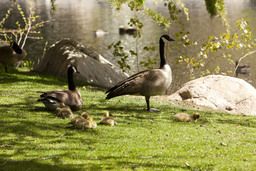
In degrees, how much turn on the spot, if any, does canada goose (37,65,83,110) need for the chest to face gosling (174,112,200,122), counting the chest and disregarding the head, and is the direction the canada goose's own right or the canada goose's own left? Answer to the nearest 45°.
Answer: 0° — it already faces it

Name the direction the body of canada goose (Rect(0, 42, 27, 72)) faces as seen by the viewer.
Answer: to the viewer's right

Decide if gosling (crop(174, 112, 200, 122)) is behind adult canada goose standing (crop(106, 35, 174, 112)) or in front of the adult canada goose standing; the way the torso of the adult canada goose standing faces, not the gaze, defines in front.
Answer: in front

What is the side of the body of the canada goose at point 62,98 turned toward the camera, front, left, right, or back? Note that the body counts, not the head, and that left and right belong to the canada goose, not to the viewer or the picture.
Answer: right

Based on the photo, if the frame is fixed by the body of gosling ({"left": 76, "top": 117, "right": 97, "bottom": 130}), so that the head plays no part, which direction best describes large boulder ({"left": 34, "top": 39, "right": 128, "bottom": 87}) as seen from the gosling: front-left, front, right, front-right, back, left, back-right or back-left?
left

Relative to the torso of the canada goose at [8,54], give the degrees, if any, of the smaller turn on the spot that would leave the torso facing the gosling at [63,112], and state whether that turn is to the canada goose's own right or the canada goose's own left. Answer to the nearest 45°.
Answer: approximately 90° to the canada goose's own right

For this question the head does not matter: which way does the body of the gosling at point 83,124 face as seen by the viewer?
to the viewer's right

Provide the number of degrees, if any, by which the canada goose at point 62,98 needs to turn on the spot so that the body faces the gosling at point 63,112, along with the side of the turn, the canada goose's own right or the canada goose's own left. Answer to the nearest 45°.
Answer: approximately 90° to the canada goose's own right
